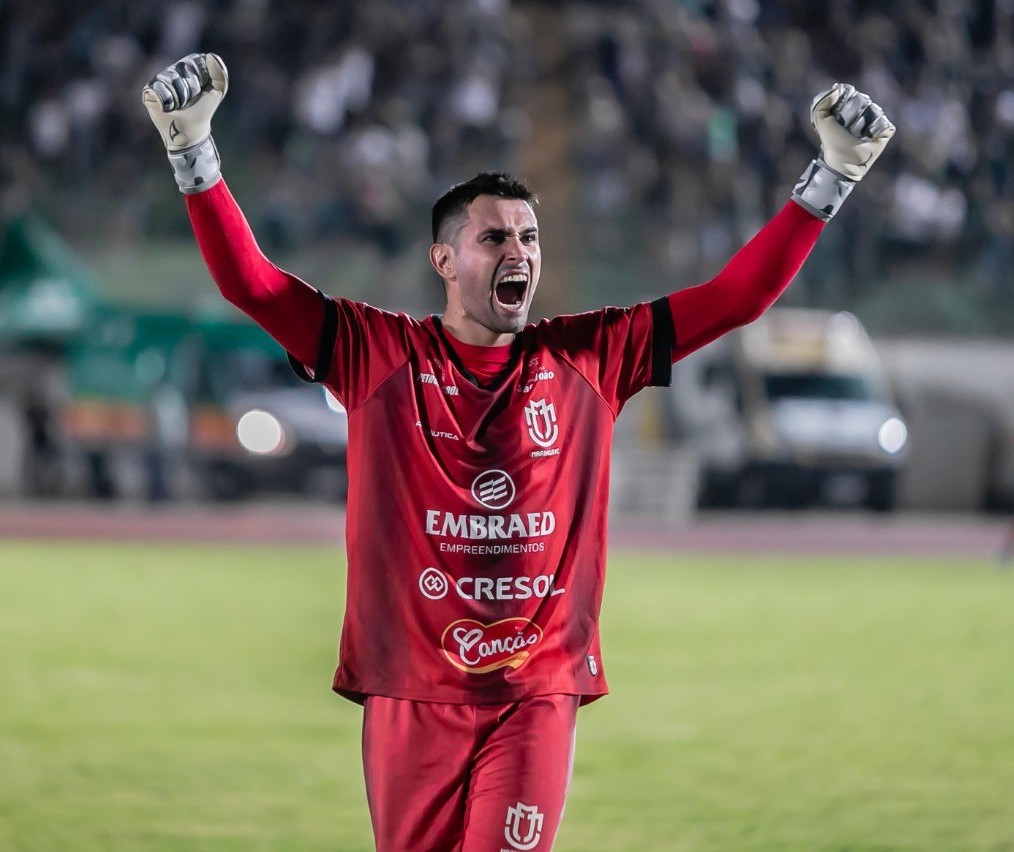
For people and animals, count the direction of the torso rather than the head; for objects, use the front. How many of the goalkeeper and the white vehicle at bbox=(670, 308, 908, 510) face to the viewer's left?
0

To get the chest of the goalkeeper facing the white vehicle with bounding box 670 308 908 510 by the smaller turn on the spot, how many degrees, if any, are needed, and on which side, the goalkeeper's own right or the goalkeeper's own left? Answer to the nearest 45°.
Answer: approximately 180°

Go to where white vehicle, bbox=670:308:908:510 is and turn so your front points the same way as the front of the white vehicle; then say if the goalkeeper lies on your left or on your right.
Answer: on your right

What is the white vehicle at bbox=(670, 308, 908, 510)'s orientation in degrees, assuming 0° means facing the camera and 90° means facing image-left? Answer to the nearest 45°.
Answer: approximately 315°

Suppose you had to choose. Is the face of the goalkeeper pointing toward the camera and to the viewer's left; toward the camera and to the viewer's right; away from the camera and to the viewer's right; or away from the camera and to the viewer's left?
toward the camera and to the viewer's right
